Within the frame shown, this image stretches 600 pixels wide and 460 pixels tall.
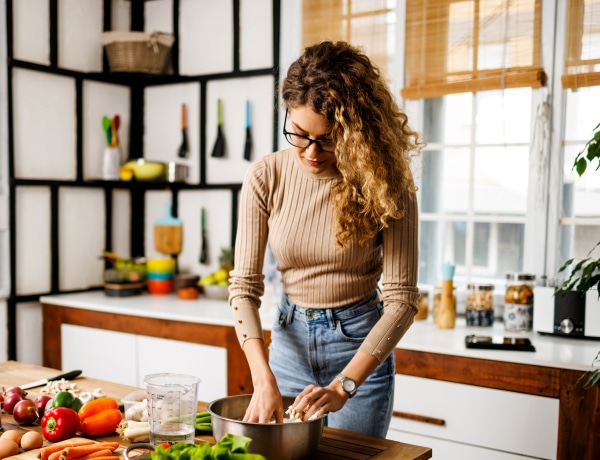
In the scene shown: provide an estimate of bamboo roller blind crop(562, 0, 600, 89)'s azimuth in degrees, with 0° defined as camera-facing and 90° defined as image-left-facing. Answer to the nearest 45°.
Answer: approximately 0°

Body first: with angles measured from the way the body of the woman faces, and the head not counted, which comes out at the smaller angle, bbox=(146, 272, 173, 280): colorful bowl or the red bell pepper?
the red bell pepper

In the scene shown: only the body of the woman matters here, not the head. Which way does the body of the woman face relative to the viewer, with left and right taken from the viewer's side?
facing the viewer and to the left of the viewer

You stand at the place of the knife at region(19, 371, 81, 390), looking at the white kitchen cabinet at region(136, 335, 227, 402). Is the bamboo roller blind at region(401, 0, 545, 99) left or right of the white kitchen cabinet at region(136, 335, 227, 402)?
right

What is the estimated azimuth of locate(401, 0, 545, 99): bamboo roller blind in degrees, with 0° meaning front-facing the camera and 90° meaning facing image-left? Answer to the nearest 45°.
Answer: approximately 0°

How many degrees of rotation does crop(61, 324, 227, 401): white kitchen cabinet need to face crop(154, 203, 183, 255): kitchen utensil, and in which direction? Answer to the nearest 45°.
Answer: approximately 135° to its right

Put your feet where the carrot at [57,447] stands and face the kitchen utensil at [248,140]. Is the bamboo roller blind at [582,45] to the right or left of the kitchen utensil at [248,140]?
right

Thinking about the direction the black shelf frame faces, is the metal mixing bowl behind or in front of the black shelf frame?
in front
